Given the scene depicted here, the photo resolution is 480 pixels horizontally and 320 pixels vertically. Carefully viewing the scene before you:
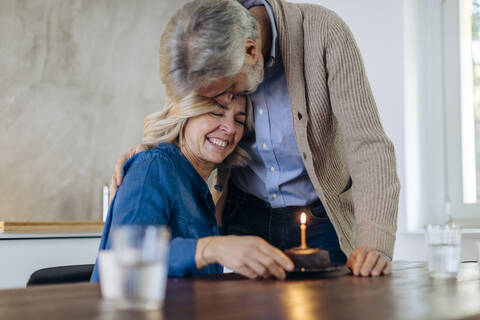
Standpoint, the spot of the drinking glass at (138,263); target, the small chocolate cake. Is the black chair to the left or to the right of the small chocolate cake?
left

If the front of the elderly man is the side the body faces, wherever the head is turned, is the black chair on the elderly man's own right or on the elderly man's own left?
on the elderly man's own right

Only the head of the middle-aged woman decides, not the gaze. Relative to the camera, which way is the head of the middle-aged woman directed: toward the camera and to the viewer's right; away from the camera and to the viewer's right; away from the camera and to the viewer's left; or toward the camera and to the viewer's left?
toward the camera and to the viewer's right

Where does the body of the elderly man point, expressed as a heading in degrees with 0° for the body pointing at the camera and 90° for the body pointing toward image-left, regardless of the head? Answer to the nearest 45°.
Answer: approximately 45°

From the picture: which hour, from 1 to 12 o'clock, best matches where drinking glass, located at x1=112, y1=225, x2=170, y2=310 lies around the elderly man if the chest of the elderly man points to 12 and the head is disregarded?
The drinking glass is roughly at 11 o'clock from the elderly man.
